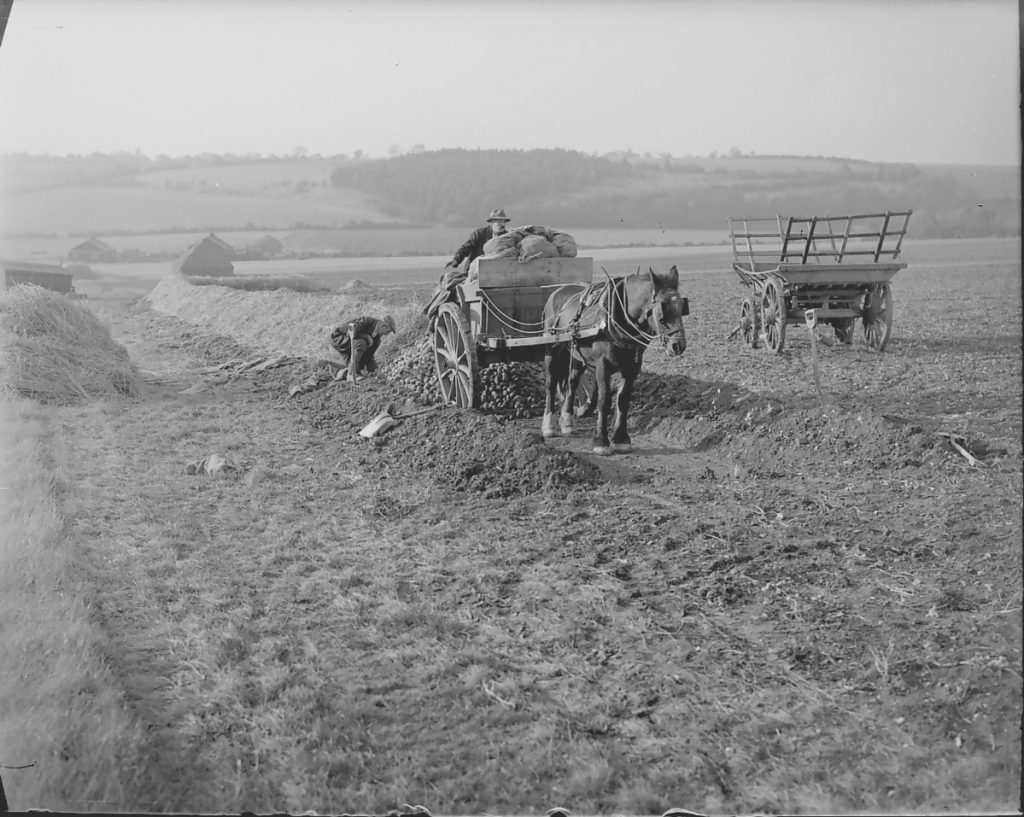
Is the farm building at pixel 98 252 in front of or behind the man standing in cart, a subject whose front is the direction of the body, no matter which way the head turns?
behind

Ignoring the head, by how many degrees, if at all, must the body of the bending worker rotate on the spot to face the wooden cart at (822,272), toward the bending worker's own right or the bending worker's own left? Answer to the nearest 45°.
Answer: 0° — they already face it

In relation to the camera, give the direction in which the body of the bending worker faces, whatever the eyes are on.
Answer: to the viewer's right

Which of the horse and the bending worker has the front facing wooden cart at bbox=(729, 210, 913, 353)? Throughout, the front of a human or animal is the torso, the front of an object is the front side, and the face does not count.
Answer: the bending worker

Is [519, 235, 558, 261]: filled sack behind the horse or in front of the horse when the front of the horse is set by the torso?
behind

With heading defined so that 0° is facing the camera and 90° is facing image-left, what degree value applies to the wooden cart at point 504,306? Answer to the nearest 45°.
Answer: approximately 315°

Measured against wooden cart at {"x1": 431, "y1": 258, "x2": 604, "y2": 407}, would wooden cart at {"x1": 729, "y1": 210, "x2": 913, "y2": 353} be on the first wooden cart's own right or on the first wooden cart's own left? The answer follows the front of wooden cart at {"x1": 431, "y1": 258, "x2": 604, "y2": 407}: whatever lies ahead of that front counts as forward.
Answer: on the first wooden cart's own left

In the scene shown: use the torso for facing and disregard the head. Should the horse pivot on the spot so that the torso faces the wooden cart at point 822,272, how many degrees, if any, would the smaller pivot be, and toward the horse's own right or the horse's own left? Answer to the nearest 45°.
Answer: approximately 90° to the horse's own left

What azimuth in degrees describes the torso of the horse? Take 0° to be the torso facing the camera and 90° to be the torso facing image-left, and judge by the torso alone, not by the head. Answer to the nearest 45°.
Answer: approximately 315°

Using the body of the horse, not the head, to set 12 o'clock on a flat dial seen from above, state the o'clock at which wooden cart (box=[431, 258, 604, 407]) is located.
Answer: The wooden cart is roughly at 6 o'clock from the horse.

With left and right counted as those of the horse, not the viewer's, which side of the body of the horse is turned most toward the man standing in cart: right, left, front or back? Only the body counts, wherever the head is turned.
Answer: back

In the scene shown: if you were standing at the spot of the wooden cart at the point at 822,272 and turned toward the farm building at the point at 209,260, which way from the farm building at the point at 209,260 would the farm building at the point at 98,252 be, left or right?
left
